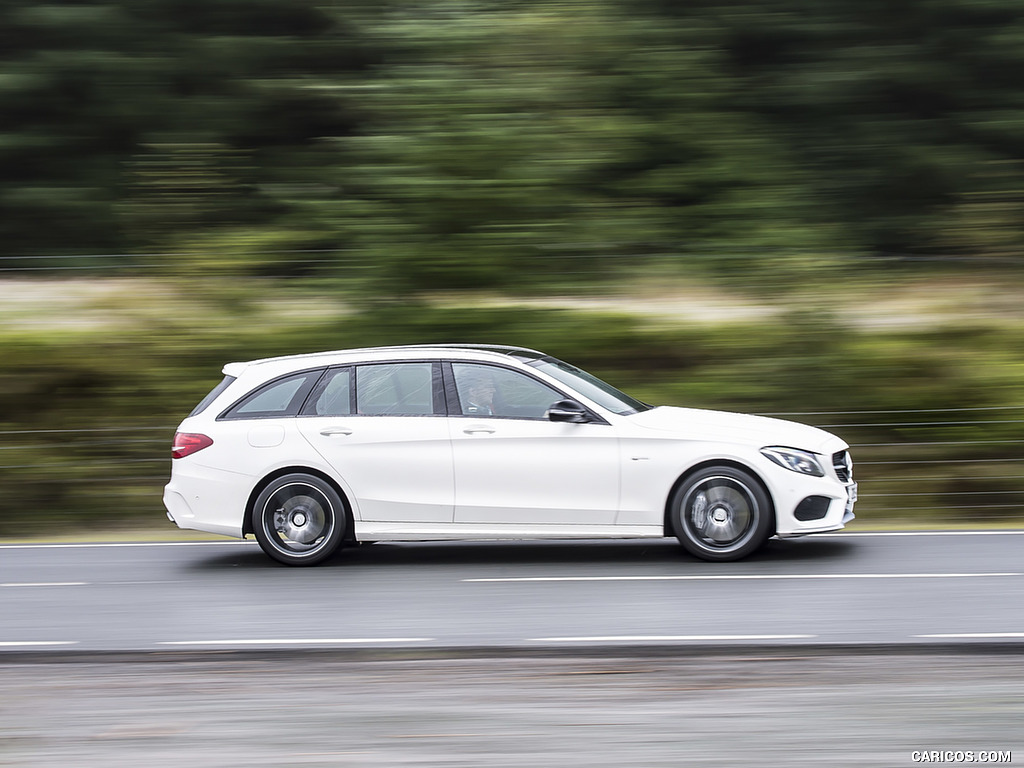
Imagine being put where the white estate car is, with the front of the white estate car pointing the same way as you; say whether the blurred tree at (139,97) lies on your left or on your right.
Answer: on your left

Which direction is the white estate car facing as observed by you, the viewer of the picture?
facing to the right of the viewer
